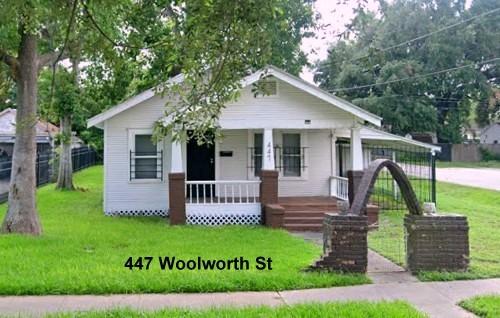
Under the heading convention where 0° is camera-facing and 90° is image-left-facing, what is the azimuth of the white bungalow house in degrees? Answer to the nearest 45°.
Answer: approximately 0°

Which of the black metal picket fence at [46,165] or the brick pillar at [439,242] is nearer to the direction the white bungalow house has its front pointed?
the brick pillar

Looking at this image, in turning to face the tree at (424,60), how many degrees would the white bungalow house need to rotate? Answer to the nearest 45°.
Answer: approximately 135° to its left

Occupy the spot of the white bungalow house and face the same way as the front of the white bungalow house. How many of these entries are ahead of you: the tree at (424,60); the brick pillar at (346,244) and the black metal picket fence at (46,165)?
1

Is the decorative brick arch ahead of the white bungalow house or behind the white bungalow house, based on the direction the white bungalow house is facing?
ahead

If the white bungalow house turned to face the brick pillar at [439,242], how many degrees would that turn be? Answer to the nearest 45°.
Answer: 0° — it already faces it

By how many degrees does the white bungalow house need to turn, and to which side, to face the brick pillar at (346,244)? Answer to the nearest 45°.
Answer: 0° — it already faces it

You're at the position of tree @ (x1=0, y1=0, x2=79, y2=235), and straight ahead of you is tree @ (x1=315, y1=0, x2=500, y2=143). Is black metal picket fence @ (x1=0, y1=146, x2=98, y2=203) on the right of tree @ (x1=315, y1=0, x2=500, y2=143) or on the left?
left

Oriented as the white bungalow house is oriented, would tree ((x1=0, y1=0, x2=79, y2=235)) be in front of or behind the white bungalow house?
in front
